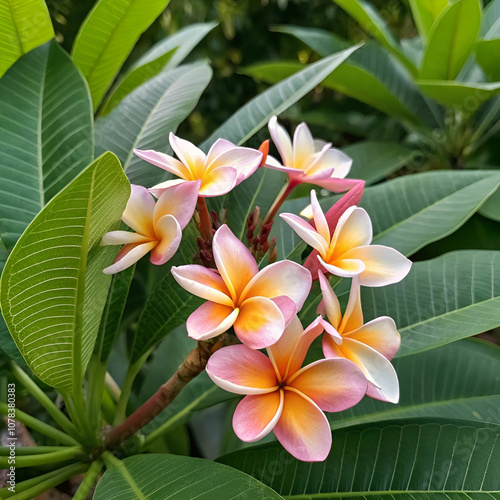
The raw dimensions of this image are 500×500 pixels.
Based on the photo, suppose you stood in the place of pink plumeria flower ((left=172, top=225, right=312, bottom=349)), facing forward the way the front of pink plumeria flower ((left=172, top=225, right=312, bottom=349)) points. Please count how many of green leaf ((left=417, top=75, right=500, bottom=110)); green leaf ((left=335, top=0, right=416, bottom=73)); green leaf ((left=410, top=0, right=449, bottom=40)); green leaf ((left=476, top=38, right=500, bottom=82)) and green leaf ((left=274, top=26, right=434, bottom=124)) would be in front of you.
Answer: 0

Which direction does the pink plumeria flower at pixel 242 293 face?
toward the camera

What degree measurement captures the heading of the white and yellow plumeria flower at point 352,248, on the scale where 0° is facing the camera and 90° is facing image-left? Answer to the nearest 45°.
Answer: approximately 315°

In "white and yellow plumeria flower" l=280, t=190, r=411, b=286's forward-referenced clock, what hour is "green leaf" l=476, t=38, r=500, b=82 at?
The green leaf is roughly at 8 o'clock from the white and yellow plumeria flower.

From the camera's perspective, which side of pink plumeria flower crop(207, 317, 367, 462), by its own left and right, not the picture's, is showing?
front

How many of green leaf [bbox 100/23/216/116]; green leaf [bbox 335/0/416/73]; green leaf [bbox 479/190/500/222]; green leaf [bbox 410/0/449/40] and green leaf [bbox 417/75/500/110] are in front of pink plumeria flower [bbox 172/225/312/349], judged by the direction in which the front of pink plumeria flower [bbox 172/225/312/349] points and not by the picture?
0

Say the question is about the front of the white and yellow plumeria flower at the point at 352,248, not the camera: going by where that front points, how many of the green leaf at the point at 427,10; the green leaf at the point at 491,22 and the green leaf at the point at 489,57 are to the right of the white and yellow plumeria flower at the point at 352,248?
0

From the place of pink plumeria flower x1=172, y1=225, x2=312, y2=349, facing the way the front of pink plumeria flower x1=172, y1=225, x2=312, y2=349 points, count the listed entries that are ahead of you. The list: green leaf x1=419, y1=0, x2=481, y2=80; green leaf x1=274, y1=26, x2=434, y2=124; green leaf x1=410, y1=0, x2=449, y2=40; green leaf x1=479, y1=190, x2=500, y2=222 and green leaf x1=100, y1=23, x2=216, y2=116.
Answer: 0

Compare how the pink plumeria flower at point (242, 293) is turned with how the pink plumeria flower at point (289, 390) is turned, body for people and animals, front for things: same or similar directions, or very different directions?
same or similar directions

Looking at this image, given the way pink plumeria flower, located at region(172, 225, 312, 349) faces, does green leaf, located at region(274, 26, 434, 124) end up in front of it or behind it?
behind

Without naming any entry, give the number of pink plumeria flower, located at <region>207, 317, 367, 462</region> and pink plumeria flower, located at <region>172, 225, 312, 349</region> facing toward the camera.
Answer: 2
